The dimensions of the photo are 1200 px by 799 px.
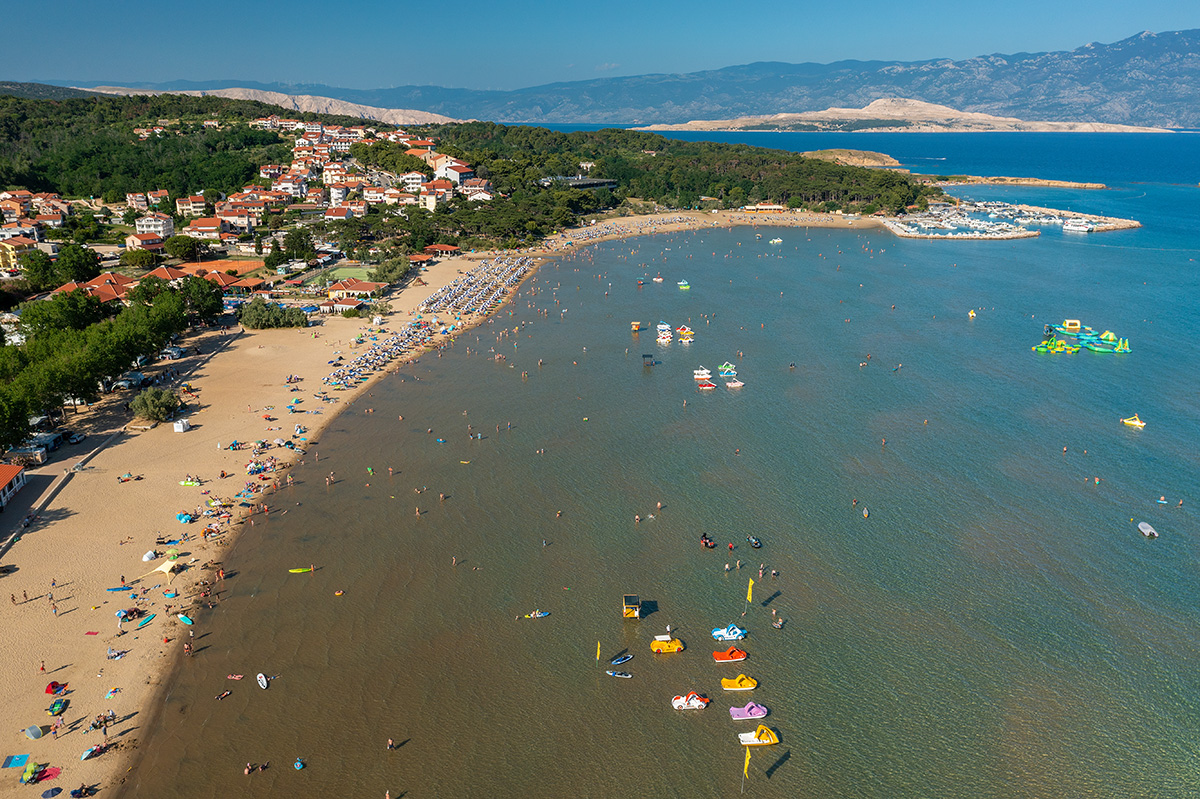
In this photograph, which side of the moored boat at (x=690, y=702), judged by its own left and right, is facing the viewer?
left

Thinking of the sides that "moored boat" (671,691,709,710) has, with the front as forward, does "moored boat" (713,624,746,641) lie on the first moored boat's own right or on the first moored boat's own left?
on the first moored boat's own right

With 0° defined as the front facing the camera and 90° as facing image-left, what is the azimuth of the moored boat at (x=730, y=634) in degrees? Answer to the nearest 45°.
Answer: approximately 90°

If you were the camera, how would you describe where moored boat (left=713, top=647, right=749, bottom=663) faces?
facing to the left of the viewer

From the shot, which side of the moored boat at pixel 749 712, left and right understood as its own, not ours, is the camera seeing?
left

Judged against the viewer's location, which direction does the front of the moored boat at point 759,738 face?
facing to the left of the viewer
